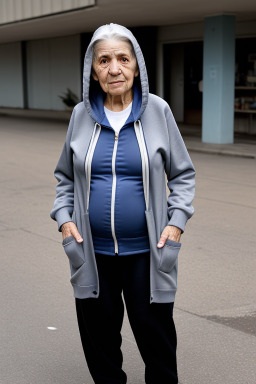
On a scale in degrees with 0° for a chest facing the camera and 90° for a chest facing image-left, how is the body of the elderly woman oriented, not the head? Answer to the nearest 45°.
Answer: approximately 0°

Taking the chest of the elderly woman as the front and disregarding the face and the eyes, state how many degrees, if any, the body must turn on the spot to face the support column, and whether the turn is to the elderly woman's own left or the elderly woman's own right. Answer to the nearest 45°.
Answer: approximately 180°
